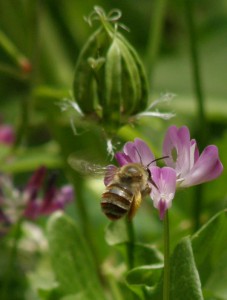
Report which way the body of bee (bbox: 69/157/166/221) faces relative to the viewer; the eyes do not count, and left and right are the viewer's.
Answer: facing away from the viewer and to the right of the viewer
